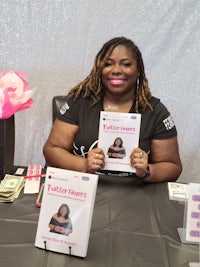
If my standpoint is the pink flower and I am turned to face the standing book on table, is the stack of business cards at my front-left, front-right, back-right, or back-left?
front-left

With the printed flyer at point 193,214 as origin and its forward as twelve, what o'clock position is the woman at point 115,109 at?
The woman is roughly at 5 o'clock from the printed flyer.

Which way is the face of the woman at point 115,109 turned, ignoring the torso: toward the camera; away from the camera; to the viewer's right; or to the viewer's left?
toward the camera

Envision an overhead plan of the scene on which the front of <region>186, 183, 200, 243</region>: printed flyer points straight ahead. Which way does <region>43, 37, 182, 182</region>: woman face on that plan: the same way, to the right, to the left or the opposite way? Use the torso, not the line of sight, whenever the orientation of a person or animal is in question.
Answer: the same way

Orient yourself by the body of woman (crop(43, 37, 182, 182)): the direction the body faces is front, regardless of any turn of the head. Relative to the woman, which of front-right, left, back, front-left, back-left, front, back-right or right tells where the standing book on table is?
front

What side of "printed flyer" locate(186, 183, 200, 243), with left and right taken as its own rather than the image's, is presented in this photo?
front

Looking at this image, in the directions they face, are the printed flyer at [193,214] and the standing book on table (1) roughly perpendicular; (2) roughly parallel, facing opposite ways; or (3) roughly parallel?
roughly parallel

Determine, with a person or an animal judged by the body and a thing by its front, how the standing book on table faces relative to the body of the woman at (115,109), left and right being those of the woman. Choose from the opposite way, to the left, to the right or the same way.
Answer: the same way

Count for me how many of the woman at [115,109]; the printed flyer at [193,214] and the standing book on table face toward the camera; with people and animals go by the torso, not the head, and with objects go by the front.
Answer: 3

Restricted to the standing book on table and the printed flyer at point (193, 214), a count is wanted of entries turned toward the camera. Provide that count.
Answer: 2

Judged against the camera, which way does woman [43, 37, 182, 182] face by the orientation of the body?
toward the camera
